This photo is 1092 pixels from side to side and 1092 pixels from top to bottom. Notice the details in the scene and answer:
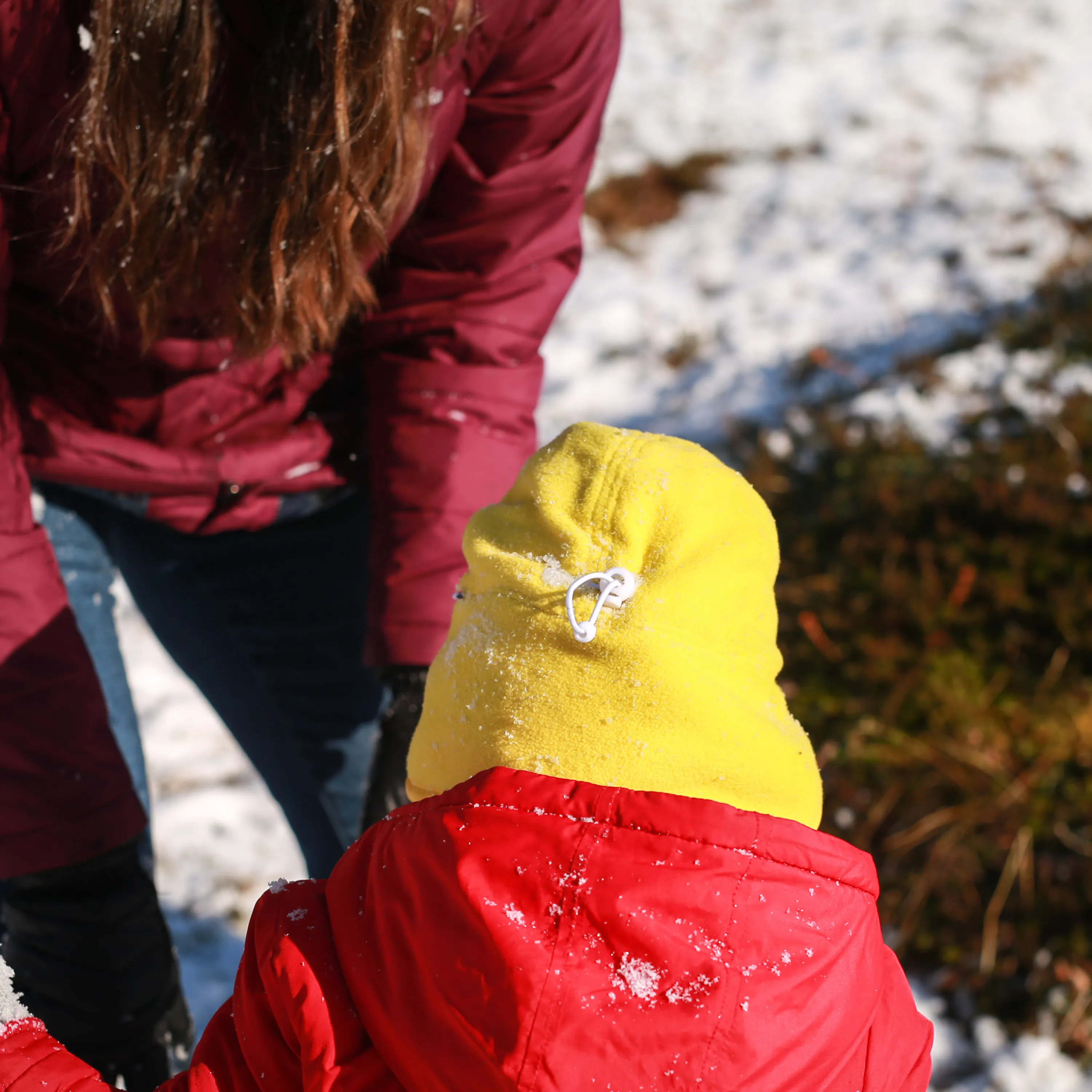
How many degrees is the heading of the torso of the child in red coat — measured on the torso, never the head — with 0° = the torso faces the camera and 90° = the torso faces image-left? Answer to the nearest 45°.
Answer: approximately 180°

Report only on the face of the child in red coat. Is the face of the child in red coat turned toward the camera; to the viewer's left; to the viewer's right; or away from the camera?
away from the camera
